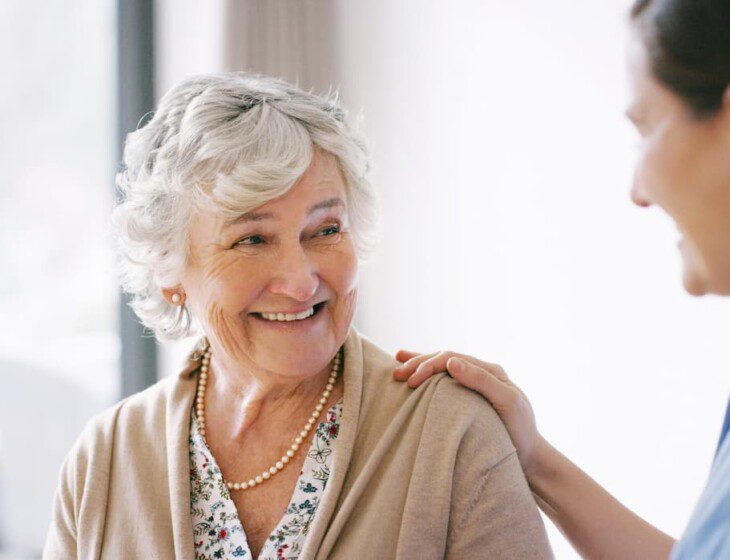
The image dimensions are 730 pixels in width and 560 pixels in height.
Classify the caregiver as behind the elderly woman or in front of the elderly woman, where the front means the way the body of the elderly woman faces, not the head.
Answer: in front

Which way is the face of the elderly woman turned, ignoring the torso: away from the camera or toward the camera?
toward the camera

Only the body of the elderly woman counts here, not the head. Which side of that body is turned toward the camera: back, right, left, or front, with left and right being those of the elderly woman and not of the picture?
front

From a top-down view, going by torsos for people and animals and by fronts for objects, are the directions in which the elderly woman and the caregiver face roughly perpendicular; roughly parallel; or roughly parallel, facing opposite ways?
roughly perpendicular

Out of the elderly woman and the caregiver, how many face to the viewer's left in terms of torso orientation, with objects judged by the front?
1

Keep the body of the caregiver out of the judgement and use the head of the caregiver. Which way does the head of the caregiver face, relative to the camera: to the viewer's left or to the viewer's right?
to the viewer's left

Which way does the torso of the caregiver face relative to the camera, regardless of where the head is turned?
to the viewer's left

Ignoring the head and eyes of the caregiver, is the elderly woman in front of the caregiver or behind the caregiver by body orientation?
in front

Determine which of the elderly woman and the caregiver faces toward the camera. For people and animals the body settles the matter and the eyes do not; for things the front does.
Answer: the elderly woman
